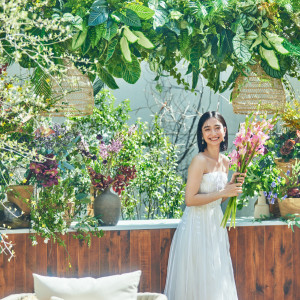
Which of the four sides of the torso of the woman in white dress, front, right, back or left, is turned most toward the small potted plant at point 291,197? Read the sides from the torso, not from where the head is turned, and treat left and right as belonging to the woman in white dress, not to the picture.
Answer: left

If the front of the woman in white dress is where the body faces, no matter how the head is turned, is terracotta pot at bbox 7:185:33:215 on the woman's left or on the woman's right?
on the woman's right

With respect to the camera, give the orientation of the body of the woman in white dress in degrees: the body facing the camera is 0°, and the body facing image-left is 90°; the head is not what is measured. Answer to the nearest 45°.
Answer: approximately 315°

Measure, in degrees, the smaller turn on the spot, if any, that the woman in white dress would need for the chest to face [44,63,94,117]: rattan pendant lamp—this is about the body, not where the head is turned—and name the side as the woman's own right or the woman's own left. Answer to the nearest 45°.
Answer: approximately 90° to the woman's own right

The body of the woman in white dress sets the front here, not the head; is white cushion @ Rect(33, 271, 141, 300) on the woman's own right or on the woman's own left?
on the woman's own right
